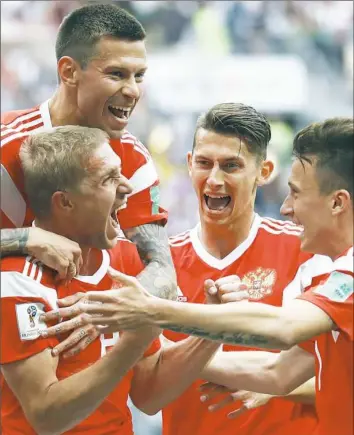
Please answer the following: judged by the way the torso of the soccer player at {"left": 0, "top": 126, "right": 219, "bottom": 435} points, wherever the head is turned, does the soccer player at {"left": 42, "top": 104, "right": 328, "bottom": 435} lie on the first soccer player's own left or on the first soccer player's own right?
on the first soccer player's own left

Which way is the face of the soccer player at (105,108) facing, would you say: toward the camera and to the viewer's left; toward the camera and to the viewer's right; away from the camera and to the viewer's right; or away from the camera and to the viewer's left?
toward the camera and to the viewer's right

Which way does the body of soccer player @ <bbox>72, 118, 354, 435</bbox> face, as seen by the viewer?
to the viewer's left

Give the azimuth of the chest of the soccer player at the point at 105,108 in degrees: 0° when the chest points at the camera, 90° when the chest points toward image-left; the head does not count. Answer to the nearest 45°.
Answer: approximately 315°

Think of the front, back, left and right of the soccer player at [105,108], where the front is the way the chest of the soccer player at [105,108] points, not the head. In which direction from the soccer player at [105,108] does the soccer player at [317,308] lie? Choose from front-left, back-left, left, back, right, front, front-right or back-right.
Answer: front

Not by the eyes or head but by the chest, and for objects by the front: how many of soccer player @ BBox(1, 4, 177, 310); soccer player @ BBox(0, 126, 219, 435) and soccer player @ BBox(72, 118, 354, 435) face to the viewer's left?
1

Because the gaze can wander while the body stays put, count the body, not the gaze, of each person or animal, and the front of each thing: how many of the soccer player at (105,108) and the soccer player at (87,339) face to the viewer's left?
0

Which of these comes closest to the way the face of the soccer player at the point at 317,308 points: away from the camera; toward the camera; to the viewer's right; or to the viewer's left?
to the viewer's left

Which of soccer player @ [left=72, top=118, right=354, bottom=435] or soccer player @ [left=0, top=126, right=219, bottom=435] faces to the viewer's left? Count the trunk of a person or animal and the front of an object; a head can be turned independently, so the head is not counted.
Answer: soccer player @ [left=72, top=118, right=354, bottom=435]

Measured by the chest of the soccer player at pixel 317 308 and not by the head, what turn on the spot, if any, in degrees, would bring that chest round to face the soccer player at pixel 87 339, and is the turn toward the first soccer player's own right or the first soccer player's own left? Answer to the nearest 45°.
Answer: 0° — they already face them
